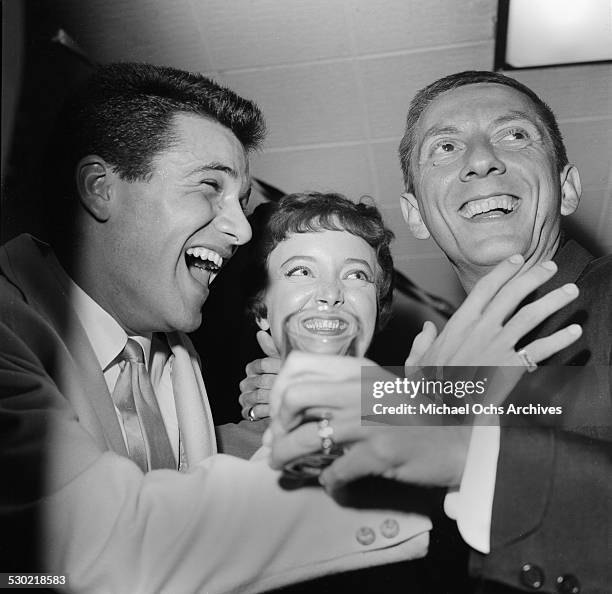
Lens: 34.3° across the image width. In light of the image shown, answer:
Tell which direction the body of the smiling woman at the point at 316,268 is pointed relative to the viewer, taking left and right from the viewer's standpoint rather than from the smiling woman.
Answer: facing the viewer

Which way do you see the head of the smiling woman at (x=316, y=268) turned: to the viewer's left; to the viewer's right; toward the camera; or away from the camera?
toward the camera
